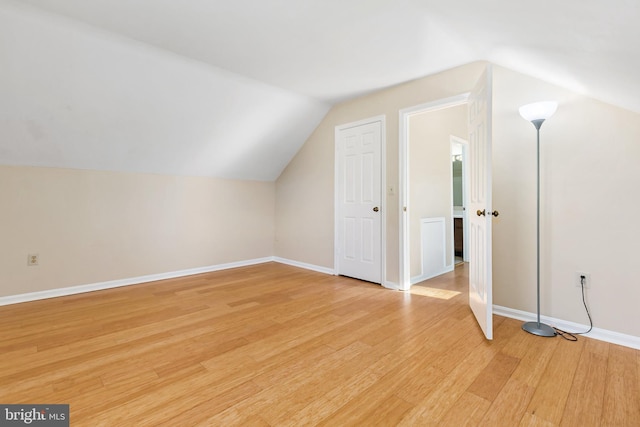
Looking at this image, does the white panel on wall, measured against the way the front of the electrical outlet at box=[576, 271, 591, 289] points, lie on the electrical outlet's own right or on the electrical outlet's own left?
on the electrical outlet's own right

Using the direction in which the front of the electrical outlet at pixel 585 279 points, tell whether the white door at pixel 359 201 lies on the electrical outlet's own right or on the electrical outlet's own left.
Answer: on the electrical outlet's own right

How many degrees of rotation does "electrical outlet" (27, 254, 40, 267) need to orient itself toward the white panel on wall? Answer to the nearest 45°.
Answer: approximately 45° to its left

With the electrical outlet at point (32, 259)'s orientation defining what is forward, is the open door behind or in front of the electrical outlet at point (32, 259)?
in front
